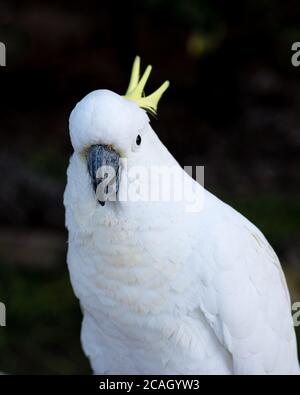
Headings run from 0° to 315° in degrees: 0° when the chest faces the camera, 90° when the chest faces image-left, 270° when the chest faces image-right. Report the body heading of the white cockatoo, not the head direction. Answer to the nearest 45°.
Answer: approximately 45°
